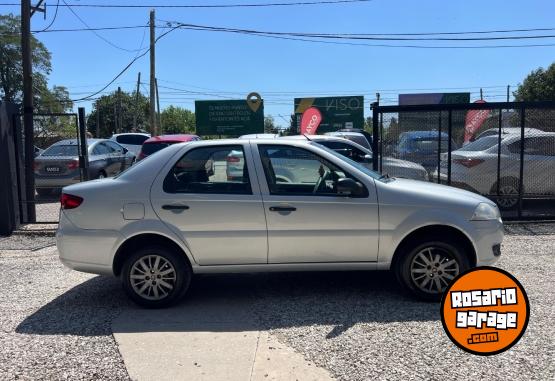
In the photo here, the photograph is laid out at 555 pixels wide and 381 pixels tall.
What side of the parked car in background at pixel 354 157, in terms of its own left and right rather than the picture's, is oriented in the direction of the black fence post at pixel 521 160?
front

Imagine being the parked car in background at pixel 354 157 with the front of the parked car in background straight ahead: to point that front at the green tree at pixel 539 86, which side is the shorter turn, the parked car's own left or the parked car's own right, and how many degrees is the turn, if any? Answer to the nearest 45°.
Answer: approximately 45° to the parked car's own left

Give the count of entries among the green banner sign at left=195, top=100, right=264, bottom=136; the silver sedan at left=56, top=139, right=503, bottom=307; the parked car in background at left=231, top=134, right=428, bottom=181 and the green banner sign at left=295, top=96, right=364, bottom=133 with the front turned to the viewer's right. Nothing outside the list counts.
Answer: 2

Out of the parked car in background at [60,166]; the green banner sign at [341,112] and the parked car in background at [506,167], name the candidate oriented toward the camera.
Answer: the green banner sign

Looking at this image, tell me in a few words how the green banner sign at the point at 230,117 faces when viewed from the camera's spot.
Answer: facing the viewer

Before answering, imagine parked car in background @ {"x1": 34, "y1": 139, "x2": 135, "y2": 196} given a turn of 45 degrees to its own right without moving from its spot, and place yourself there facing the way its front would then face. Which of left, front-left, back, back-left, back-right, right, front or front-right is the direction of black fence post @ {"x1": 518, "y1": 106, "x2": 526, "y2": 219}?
front-right

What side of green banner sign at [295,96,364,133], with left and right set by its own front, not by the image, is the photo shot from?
front

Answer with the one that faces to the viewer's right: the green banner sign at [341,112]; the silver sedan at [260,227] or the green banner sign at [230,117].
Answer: the silver sedan

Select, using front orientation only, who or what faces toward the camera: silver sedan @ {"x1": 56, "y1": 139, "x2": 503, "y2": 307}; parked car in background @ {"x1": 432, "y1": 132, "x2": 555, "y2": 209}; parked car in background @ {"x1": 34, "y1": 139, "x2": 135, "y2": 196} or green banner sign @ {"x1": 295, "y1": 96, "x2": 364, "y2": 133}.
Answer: the green banner sign

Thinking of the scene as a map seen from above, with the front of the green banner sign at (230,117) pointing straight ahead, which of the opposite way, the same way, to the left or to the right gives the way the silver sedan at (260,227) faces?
to the left

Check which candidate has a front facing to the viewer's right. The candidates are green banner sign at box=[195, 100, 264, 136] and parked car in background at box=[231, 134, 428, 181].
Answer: the parked car in background

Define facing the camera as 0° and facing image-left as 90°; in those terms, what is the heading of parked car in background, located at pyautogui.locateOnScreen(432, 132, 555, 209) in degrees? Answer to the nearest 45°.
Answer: approximately 225°

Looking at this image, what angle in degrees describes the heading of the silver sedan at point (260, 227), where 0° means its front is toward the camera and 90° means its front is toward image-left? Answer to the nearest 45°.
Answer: approximately 270°

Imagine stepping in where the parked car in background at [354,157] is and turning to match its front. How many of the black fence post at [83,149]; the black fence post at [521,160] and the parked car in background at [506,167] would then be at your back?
1

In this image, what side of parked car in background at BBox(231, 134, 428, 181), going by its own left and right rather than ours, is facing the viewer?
right
